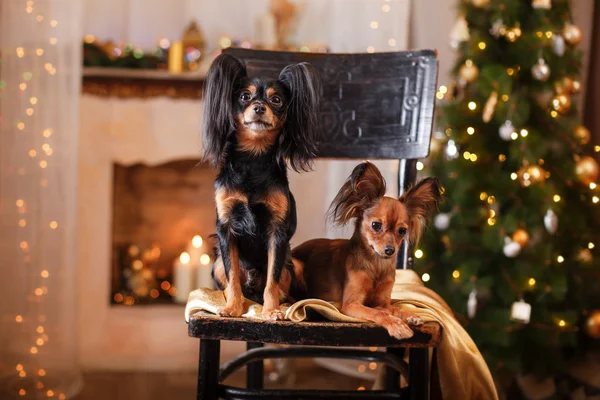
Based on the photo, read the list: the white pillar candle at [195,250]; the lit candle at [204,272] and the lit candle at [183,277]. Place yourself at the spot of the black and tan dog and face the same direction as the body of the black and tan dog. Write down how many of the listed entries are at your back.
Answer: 3

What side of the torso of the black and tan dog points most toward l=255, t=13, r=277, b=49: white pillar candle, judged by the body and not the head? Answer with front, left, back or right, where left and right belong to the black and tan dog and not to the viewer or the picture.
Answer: back

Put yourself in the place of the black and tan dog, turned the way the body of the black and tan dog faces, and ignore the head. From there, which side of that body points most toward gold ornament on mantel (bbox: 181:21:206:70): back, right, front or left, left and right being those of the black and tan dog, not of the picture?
back

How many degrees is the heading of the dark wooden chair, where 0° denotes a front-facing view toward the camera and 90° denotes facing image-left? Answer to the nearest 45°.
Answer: approximately 0°

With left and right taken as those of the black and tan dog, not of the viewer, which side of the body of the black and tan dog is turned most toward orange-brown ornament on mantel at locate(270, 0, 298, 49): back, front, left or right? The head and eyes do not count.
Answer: back

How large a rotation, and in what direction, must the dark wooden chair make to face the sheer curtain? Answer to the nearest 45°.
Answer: approximately 135° to its right

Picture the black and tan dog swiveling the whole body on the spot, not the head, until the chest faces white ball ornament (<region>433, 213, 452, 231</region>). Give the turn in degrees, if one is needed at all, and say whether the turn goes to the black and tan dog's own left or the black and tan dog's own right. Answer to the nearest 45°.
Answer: approximately 135° to the black and tan dog's own left

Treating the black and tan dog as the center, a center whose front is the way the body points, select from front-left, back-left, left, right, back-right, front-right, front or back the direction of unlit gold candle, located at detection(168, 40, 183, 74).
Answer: back

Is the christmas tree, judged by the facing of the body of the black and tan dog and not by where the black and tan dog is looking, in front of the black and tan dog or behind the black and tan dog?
behind

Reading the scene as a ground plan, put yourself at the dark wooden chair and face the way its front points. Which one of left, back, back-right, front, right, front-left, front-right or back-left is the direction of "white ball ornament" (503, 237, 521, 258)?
back-left

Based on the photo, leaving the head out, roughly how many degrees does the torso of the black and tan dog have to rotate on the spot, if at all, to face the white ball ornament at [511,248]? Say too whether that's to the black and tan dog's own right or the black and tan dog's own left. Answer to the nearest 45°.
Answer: approximately 135° to the black and tan dog's own left
